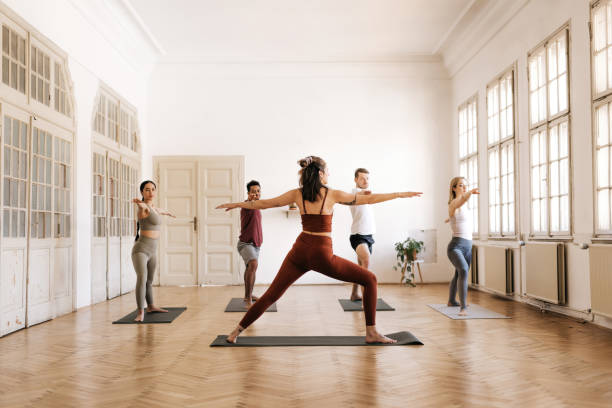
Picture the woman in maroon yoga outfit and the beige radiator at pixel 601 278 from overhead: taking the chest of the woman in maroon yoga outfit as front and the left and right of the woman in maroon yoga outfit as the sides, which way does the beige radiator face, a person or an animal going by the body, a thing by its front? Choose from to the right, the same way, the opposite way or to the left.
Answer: to the left

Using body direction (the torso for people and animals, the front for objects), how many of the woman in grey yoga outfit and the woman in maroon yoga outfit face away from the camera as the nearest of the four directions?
1

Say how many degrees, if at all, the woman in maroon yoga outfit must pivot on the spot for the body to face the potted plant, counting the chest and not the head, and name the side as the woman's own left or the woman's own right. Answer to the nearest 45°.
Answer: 0° — they already face it

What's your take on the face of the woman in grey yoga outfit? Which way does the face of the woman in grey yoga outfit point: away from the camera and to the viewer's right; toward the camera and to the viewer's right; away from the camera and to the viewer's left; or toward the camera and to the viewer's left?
toward the camera and to the viewer's right

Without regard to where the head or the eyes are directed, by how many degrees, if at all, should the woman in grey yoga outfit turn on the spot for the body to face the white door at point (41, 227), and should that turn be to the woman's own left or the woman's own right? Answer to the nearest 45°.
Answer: approximately 135° to the woman's own right

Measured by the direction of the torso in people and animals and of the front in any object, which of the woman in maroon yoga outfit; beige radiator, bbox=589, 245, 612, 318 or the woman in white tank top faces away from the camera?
the woman in maroon yoga outfit

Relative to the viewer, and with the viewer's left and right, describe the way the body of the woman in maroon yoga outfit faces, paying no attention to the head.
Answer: facing away from the viewer

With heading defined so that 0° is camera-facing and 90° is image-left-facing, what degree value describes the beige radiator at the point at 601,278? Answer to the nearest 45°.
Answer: approximately 45°
